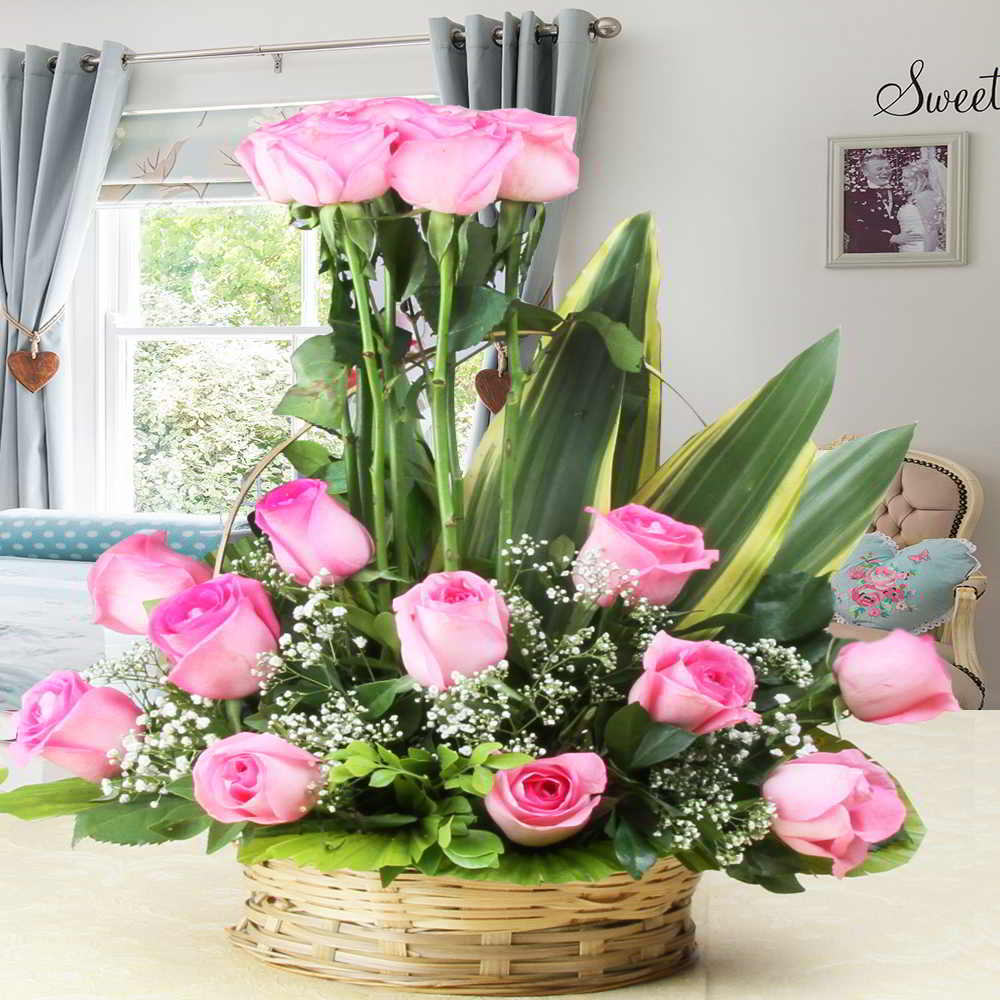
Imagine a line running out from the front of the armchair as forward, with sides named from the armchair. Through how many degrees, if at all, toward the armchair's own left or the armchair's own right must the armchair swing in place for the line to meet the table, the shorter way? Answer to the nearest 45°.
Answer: approximately 45° to the armchair's own left

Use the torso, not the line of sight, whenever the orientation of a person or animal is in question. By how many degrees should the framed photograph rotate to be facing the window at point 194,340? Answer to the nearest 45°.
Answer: approximately 90° to its right

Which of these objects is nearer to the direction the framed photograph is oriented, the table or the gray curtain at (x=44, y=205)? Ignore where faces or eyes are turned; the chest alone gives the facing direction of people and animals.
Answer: the table

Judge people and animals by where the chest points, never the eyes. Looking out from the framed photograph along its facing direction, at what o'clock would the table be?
The table is roughly at 12 o'clock from the framed photograph.

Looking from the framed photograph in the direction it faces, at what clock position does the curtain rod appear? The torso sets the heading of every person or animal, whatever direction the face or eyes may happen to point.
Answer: The curtain rod is roughly at 3 o'clock from the framed photograph.

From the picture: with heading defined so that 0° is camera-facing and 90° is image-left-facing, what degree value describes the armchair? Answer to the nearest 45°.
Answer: approximately 45°

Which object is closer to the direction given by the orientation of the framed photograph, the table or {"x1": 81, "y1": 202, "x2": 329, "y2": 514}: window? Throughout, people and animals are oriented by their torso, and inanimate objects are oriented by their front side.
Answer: the table
